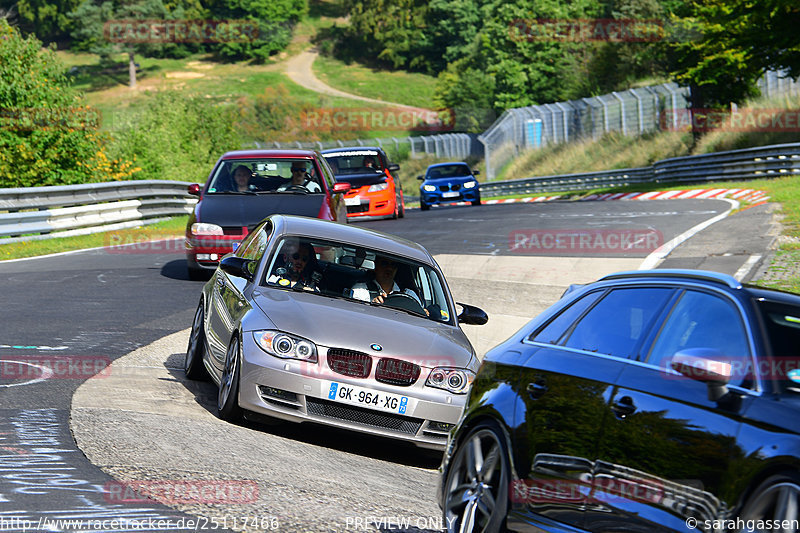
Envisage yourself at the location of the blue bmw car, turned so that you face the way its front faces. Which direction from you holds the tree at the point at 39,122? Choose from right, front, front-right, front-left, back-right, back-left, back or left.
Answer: front-right

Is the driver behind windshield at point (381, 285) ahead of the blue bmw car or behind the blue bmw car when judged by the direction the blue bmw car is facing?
ahead

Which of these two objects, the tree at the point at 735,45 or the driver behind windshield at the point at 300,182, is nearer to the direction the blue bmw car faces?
the driver behind windshield

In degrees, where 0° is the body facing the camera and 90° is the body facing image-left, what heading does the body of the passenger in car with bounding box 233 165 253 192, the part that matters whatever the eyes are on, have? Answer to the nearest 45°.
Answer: approximately 0°

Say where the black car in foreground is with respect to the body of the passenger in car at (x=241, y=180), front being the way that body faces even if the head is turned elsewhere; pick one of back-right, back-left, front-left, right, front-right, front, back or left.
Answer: front

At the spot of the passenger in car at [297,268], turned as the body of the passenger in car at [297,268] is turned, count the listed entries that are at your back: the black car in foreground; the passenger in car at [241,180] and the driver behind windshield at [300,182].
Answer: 2

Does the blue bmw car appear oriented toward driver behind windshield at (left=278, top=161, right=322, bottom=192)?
yes

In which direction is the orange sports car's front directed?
toward the camera

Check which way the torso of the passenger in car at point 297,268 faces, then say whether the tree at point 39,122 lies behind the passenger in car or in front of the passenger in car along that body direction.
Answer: behind

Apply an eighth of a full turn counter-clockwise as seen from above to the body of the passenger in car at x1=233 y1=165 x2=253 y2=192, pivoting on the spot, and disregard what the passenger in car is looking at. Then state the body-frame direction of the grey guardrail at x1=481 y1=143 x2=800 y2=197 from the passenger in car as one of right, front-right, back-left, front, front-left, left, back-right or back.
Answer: left

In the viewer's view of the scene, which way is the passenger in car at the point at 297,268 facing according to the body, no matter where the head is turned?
toward the camera

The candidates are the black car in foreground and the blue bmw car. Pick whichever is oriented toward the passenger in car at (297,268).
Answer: the blue bmw car
